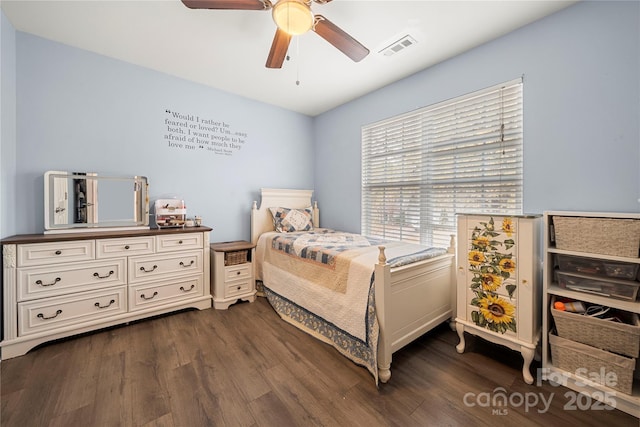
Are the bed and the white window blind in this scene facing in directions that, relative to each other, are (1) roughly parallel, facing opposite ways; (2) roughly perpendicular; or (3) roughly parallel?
roughly perpendicular

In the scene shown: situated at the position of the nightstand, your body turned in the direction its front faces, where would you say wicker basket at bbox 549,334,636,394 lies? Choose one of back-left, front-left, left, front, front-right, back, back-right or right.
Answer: front

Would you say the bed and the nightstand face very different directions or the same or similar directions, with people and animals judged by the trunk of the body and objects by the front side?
same or similar directions

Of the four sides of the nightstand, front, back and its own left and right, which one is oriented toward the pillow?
left

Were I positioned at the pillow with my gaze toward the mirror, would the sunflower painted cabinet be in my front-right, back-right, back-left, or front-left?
back-left

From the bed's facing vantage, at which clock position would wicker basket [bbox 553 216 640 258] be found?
The wicker basket is roughly at 11 o'clock from the bed.

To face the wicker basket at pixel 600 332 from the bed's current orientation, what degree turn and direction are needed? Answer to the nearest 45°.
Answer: approximately 45° to its left

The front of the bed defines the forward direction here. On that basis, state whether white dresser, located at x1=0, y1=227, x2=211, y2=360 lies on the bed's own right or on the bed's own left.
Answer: on the bed's own right

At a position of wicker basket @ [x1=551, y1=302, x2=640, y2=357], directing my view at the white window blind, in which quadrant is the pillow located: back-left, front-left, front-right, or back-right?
front-left

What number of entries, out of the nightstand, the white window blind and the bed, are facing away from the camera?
0

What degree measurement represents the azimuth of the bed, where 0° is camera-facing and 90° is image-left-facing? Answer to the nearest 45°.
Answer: approximately 315°

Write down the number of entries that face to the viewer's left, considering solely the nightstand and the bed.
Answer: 0

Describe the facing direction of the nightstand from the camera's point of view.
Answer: facing the viewer and to the right of the viewer

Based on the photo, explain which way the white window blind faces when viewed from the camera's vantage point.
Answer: facing the viewer and to the left of the viewer
